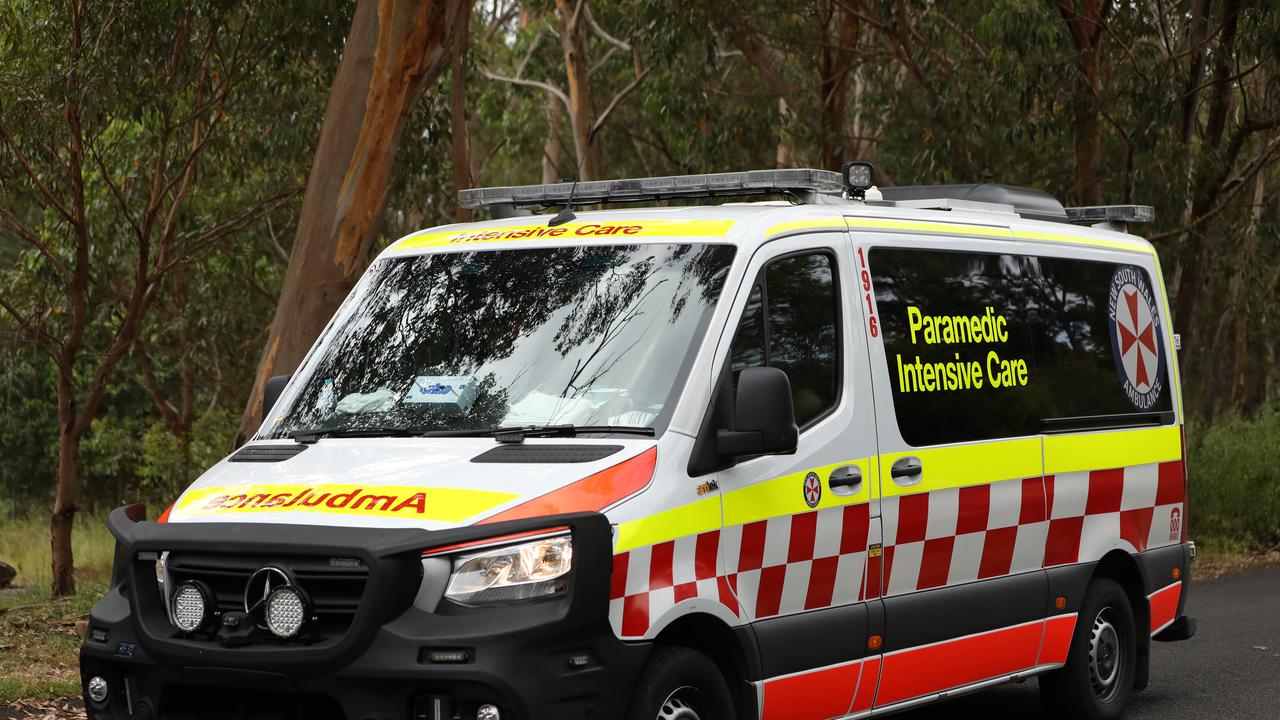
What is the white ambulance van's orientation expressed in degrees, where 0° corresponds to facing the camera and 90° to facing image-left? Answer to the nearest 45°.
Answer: approximately 45°

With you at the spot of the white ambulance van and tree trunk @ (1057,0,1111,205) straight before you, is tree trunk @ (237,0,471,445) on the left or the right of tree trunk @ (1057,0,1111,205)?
left

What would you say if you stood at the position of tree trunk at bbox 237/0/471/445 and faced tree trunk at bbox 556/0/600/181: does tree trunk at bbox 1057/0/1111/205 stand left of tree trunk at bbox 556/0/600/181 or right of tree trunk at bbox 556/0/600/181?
right

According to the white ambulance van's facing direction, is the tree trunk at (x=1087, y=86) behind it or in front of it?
behind

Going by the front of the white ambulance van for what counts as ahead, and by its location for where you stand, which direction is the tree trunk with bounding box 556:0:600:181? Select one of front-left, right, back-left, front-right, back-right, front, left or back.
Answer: back-right
